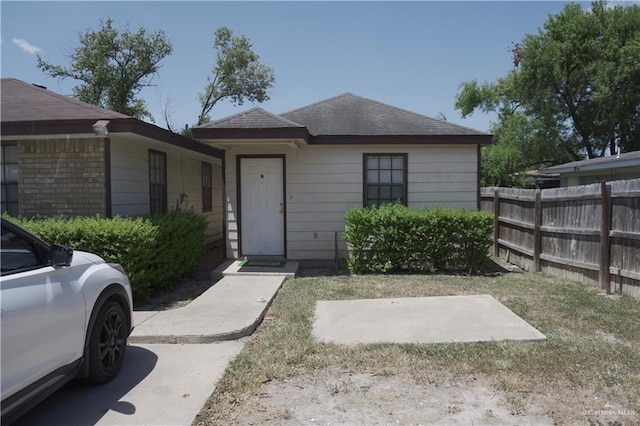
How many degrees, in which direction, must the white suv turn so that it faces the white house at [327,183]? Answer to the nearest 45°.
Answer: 0° — it already faces it

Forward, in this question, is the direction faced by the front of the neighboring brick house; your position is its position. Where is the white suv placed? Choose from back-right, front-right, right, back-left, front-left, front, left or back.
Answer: front

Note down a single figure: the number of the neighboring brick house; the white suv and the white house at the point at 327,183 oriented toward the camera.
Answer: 2

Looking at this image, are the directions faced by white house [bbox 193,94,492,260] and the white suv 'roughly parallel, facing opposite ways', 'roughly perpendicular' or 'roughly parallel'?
roughly parallel, facing opposite ways

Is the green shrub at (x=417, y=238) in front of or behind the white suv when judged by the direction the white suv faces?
in front

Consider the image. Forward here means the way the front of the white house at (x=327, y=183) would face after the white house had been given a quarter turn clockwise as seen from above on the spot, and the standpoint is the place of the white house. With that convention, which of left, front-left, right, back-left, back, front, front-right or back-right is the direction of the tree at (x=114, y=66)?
front-right

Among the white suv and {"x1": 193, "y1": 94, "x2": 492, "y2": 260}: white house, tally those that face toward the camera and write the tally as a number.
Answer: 1

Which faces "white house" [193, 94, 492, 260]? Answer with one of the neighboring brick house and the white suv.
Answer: the white suv

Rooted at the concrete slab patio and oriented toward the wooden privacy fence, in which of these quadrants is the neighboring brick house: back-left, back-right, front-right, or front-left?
back-left

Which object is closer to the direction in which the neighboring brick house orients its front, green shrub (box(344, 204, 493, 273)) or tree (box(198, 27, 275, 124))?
the green shrub

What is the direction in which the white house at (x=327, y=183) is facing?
toward the camera

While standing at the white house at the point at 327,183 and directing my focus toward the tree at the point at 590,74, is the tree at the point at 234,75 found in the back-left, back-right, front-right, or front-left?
front-left

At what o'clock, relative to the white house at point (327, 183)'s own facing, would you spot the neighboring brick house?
The neighboring brick house is roughly at 2 o'clock from the white house.

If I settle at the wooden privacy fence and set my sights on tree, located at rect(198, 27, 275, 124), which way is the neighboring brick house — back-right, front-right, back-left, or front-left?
front-left

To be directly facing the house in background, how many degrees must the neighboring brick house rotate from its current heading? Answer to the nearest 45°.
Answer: approximately 90° to its left

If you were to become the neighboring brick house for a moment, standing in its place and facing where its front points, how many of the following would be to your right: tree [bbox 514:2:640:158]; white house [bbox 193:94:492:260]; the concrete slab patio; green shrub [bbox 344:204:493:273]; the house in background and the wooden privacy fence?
0

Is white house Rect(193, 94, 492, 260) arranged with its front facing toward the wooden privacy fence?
no

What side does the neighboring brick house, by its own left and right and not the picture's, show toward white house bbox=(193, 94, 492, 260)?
left

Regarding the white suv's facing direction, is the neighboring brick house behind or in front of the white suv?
in front
